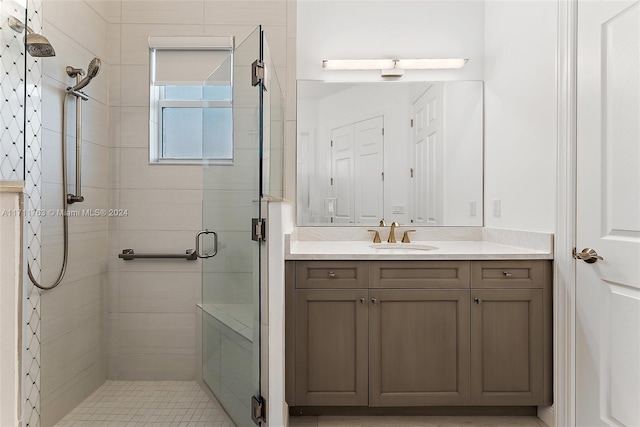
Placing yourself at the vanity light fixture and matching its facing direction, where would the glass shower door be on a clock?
The glass shower door is roughly at 1 o'clock from the vanity light fixture.

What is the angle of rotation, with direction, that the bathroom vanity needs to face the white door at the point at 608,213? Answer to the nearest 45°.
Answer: approximately 90° to its left

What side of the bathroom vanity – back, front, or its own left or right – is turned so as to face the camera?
front

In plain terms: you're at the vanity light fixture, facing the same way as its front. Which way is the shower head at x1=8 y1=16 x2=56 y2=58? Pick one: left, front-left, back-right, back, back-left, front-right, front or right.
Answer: front-right

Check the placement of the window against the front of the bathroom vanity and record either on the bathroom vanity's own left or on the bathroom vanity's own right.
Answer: on the bathroom vanity's own right

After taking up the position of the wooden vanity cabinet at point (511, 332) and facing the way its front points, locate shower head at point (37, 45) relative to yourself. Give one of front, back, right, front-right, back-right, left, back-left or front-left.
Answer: front-right

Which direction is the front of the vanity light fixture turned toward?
toward the camera

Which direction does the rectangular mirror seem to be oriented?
toward the camera

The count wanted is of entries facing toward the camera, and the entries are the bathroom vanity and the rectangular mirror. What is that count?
2

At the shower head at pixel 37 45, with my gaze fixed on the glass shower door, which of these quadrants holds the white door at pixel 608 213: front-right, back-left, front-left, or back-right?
front-right

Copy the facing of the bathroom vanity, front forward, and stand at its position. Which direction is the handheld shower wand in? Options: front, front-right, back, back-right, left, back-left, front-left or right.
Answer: right

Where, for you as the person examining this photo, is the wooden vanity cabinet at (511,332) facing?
facing the viewer

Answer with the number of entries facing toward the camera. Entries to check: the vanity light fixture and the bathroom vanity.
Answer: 2

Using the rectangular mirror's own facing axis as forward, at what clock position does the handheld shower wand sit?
The handheld shower wand is roughly at 2 o'clock from the rectangular mirror.
